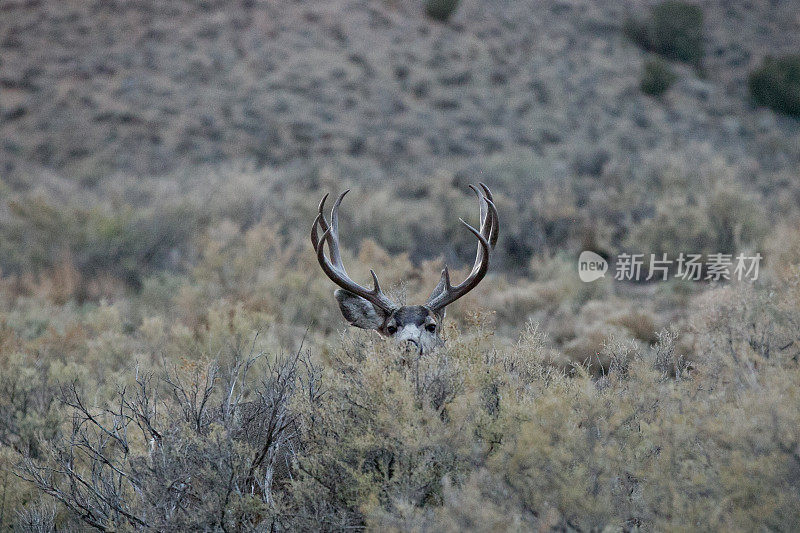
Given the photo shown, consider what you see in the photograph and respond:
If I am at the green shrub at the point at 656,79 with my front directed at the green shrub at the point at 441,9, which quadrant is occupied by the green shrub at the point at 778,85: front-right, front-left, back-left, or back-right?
back-right
